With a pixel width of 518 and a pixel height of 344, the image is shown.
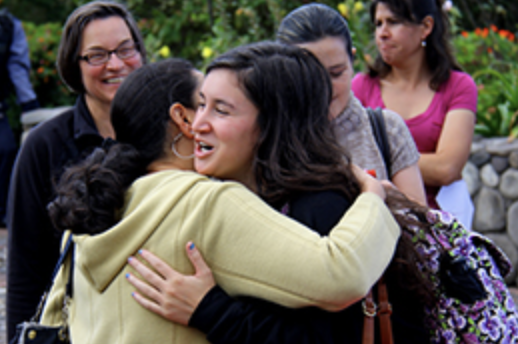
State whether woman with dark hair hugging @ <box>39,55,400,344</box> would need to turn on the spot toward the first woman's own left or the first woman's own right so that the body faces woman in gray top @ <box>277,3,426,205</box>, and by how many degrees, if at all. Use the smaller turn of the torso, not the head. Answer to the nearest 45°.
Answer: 0° — they already face them

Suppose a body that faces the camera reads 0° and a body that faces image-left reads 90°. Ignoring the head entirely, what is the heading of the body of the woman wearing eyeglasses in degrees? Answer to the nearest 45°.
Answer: approximately 315°

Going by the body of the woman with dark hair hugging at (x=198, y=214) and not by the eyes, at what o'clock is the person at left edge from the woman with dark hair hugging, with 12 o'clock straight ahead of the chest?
The person at left edge is roughly at 10 o'clock from the woman with dark hair hugging.

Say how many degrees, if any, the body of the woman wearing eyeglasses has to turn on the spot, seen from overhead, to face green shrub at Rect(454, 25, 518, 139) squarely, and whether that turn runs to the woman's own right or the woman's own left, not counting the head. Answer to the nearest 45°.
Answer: approximately 90° to the woman's own left

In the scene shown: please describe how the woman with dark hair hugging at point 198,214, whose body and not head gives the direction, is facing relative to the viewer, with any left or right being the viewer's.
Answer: facing away from the viewer and to the right of the viewer

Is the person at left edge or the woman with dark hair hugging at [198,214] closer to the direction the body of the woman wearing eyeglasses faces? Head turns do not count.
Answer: the woman with dark hair hugging

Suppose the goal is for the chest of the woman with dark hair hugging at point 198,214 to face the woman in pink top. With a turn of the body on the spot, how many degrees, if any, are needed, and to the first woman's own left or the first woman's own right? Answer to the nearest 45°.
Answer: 0° — they already face them

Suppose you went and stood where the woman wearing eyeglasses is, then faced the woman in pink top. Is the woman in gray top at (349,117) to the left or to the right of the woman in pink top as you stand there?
right
